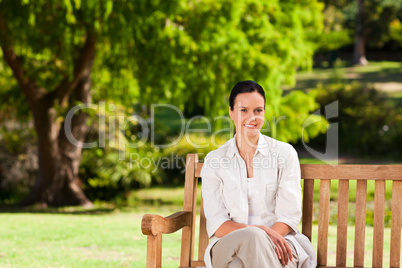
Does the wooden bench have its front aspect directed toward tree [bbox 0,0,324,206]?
no

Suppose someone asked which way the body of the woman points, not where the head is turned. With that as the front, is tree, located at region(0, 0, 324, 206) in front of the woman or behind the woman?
behind

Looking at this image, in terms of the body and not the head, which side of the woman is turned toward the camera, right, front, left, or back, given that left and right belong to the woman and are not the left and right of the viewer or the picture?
front
